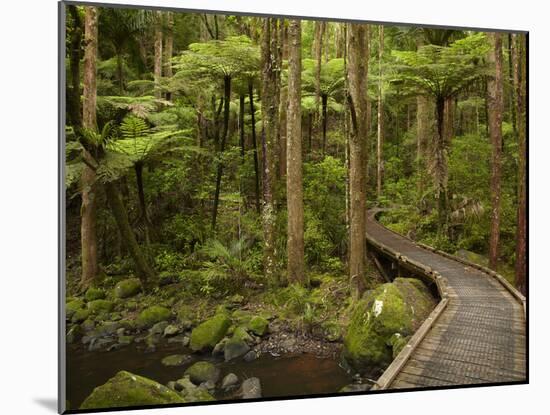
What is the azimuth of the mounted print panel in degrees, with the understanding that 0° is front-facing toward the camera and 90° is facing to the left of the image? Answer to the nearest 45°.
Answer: approximately 315°
